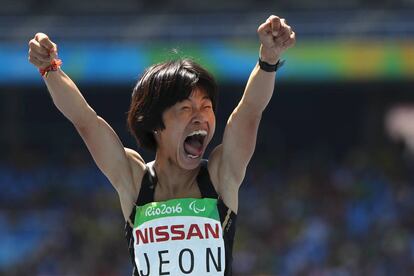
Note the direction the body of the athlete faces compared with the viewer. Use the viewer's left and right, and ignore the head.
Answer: facing the viewer

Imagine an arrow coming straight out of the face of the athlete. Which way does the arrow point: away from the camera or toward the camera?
toward the camera
